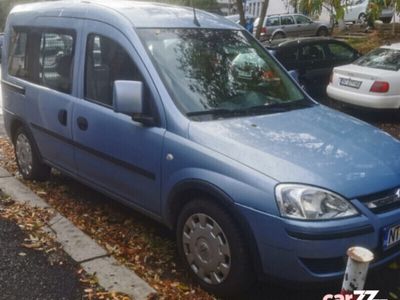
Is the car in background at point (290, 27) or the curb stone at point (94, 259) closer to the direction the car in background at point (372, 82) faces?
the car in background

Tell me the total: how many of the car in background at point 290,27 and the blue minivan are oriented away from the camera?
0

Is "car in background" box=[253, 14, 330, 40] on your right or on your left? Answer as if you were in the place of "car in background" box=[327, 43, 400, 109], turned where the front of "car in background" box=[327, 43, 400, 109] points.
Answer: on your left

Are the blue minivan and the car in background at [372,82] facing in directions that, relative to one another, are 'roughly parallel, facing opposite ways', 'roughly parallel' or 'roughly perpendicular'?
roughly perpendicular

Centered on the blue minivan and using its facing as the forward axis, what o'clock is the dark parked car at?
The dark parked car is roughly at 8 o'clock from the blue minivan.

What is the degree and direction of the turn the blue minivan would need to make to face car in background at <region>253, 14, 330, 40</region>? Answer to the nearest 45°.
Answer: approximately 135° to its left

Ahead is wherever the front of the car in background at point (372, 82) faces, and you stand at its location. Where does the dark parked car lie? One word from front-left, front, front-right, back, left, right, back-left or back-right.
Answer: left

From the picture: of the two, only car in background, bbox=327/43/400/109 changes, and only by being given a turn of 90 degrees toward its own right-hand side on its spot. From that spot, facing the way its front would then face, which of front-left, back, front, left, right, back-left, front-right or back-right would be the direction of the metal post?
front-right

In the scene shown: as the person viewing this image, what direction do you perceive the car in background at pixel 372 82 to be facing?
facing away from the viewer and to the right of the viewer

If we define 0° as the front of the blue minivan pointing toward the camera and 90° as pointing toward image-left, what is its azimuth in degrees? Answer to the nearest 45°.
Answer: approximately 315°

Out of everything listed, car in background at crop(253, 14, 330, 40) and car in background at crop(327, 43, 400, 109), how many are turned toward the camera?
0
